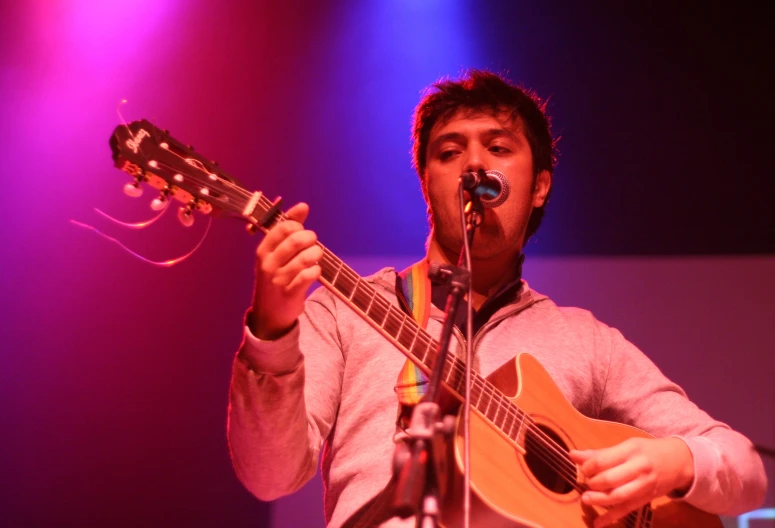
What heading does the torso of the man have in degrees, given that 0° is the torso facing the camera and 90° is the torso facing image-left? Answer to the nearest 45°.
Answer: approximately 0°

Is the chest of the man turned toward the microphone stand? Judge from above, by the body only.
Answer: yes
